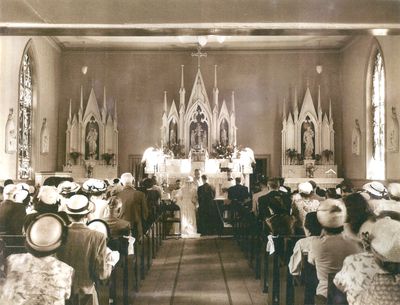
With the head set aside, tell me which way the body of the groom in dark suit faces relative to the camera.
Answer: away from the camera

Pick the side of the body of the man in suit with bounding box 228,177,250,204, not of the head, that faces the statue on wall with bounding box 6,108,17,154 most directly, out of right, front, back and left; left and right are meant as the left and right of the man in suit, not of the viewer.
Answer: left

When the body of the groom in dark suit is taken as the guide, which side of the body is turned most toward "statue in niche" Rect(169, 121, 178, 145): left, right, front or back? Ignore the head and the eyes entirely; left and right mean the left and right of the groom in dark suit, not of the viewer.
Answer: front

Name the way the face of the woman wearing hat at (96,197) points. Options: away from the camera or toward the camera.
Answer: away from the camera

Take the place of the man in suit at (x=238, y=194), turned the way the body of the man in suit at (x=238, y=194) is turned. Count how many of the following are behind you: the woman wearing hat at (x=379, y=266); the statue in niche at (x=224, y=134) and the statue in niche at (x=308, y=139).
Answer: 1

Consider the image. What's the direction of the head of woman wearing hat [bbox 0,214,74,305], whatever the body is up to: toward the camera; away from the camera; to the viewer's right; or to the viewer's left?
away from the camera

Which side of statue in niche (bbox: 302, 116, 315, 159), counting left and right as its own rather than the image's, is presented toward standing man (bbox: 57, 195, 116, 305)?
front

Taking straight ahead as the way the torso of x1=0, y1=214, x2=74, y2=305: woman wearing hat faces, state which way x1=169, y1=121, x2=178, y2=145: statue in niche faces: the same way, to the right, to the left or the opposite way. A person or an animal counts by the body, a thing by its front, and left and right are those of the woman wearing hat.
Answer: the opposite way

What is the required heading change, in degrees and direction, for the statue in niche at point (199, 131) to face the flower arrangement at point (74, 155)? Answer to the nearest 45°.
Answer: approximately 90° to its right

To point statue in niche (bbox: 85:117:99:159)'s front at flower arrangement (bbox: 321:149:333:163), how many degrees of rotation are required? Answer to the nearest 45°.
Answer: approximately 90° to its left

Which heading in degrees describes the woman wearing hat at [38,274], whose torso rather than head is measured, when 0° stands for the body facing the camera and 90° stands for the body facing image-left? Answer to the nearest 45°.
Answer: approximately 180°

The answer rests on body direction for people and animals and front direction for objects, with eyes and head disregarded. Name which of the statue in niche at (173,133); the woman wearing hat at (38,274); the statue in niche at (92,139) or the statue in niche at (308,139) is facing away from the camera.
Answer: the woman wearing hat

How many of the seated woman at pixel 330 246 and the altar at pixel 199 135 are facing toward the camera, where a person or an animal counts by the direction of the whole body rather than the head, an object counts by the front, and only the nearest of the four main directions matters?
1
